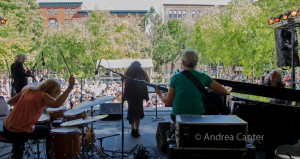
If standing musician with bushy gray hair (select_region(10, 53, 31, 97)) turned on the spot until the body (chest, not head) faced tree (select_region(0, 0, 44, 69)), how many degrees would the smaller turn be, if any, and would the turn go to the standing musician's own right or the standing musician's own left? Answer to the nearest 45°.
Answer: approximately 90° to the standing musician's own left

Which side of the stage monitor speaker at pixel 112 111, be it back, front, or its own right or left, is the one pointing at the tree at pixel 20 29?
back

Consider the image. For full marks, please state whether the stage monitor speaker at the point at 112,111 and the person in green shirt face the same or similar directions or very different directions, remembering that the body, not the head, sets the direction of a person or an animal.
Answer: very different directions

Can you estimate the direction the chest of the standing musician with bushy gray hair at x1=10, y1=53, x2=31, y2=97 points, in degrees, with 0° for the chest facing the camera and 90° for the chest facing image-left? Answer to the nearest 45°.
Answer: approximately 270°

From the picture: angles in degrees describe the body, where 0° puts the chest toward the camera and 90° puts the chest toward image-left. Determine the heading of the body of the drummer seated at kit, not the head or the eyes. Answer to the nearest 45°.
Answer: approximately 225°

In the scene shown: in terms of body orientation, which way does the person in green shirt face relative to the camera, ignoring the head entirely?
away from the camera

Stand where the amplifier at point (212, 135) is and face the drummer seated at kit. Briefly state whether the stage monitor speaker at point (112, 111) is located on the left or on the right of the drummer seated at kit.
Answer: right
